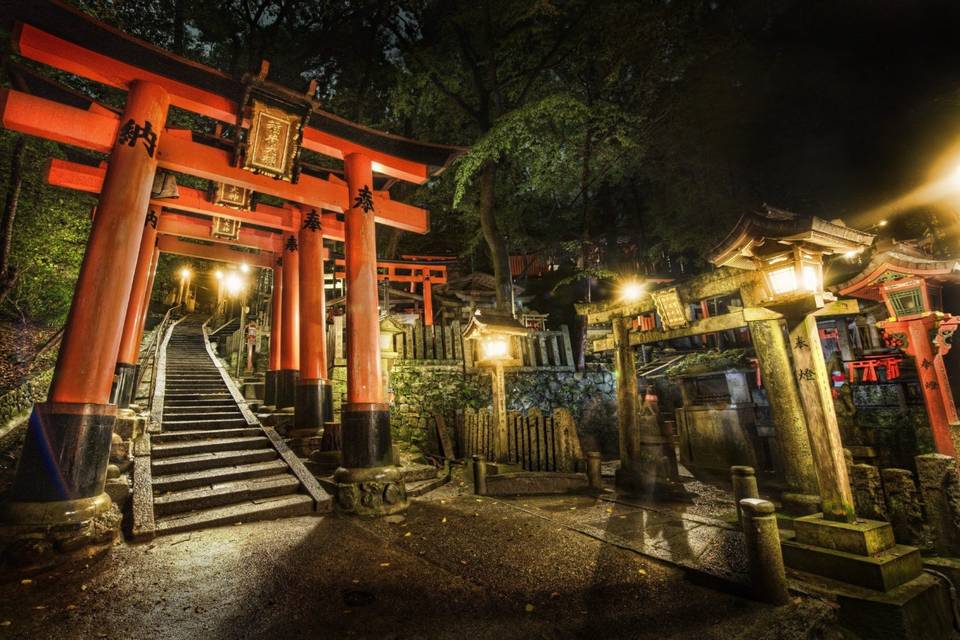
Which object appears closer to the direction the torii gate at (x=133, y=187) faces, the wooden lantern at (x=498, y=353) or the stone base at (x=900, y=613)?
the stone base

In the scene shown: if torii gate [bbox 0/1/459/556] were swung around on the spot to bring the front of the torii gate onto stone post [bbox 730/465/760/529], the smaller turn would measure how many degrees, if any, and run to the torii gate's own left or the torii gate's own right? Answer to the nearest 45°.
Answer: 0° — it already faces it

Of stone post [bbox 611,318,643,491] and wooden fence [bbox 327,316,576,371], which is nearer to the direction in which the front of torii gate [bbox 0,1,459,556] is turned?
the stone post

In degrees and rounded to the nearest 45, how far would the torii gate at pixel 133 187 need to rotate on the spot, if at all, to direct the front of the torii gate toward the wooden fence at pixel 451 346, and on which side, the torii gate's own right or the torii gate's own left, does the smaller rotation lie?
approximately 90° to the torii gate's own left

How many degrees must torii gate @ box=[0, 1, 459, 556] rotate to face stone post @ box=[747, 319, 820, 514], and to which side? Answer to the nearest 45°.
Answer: approximately 90° to its left

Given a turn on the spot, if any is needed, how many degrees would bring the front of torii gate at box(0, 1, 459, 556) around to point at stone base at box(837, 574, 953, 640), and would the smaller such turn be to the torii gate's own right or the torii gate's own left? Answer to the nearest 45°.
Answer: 0° — it already faces it

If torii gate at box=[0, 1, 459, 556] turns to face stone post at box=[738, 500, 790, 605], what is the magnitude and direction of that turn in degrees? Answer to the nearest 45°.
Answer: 0° — it already faces it

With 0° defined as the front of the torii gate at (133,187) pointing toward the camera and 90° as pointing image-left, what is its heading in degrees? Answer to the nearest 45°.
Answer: approximately 315°
